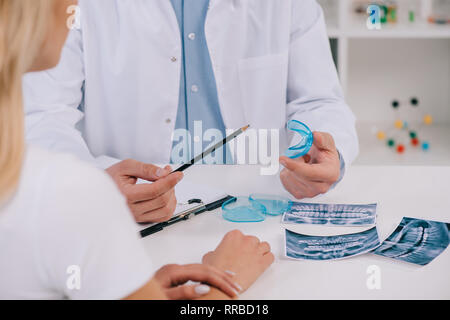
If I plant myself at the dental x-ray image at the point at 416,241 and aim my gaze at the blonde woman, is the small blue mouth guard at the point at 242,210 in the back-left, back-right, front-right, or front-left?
front-right

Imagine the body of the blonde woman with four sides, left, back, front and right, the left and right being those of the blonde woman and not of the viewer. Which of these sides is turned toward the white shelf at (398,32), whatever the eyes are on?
front

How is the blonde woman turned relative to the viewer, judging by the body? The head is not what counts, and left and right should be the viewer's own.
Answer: facing away from the viewer and to the right of the viewer

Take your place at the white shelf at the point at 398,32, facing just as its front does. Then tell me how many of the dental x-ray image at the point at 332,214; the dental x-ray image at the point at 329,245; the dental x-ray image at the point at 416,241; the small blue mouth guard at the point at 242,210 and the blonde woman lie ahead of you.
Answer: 5

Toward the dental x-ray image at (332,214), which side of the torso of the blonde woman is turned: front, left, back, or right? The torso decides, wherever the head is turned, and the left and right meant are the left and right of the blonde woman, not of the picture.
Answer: front

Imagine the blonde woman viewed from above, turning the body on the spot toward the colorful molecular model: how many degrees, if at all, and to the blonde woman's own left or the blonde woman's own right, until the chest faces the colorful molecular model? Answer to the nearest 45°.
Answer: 0° — they already face it

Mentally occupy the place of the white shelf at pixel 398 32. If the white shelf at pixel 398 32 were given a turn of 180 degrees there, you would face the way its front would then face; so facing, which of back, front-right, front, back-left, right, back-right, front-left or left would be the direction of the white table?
back

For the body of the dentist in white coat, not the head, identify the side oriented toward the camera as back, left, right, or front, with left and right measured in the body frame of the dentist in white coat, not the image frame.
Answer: front

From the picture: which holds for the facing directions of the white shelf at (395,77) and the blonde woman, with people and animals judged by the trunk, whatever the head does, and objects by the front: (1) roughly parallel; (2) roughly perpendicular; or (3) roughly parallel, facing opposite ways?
roughly parallel, facing opposite ways

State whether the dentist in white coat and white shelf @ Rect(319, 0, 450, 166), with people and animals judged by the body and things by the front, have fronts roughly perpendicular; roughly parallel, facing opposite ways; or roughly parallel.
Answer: roughly parallel

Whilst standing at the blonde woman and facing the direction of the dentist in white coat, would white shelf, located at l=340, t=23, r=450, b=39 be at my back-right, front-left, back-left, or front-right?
front-right

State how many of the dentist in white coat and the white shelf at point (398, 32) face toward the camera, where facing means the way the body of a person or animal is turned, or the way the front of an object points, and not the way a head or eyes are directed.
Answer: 2

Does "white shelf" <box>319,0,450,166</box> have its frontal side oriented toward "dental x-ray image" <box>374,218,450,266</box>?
yes

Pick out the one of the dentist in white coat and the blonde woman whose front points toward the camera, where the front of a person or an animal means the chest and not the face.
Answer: the dentist in white coat

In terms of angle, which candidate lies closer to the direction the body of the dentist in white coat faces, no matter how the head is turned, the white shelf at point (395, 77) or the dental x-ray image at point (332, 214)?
the dental x-ray image

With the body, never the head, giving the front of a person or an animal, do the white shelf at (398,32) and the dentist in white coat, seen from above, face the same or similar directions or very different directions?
same or similar directions

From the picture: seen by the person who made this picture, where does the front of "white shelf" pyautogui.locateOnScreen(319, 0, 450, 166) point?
facing the viewer

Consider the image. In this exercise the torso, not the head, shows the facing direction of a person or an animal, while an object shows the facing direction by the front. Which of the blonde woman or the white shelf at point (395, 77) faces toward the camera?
the white shelf
